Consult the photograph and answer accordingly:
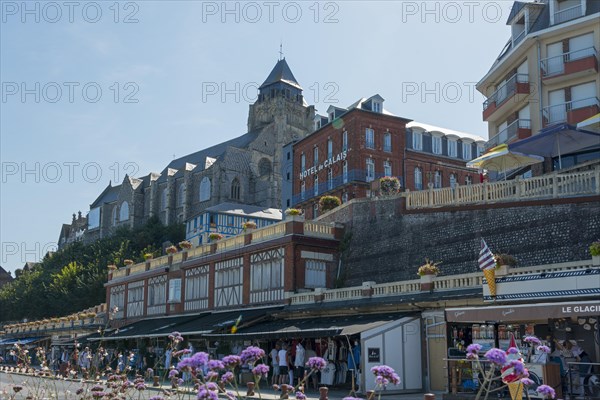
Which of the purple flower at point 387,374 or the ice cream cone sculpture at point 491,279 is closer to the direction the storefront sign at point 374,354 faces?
the purple flower

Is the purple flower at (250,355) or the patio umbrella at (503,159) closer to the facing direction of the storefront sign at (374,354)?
the purple flower

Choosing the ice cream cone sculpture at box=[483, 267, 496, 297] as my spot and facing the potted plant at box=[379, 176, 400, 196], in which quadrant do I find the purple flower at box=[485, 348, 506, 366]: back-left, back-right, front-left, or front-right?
back-left

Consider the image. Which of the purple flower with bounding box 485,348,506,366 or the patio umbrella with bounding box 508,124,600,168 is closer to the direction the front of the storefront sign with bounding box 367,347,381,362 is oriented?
the purple flower

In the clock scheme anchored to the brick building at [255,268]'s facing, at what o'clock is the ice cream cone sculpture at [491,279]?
The ice cream cone sculpture is roughly at 10 o'clock from the brick building.

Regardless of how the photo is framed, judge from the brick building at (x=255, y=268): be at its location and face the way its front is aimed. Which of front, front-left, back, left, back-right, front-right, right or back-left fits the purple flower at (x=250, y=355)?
front-left

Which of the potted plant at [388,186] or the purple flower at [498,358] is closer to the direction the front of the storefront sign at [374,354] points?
the purple flower

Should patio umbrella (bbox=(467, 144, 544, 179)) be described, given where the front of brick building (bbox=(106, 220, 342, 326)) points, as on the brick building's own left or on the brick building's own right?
on the brick building's own left

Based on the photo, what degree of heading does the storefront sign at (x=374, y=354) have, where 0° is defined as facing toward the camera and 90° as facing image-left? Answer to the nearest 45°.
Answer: approximately 0°

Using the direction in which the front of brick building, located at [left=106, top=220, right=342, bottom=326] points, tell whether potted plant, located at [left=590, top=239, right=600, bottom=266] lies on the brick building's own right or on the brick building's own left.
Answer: on the brick building's own left
